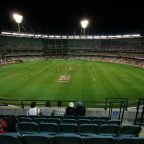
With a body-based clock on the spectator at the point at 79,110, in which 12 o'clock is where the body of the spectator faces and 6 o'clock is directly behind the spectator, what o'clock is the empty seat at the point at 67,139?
The empty seat is roughly at 6 o'clock from the spectator.

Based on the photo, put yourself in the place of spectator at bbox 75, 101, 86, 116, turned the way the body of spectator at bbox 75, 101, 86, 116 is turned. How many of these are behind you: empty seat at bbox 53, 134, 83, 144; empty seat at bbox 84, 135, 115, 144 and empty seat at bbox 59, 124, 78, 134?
3

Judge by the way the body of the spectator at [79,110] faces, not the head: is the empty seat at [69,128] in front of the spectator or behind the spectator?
behind

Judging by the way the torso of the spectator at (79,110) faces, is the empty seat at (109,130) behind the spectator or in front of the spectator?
behind

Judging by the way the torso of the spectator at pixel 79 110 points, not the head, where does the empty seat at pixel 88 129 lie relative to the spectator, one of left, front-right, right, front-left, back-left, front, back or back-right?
back

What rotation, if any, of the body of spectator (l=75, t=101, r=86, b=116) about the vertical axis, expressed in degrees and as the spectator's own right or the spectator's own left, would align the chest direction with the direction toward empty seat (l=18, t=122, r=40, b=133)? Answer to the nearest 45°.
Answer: approximately 135° to the spectator's own left

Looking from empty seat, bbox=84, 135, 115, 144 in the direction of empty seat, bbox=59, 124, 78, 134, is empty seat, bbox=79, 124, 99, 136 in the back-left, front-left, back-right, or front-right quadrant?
front-right

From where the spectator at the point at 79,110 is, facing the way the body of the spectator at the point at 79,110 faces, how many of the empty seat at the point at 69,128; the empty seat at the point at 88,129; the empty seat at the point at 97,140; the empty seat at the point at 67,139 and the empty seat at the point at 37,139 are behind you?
5

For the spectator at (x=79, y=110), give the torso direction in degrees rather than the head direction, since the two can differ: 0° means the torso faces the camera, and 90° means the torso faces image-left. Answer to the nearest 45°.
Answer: approximately 180°

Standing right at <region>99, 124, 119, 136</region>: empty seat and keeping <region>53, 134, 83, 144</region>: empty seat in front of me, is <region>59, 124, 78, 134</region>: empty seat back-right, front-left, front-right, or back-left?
front-right

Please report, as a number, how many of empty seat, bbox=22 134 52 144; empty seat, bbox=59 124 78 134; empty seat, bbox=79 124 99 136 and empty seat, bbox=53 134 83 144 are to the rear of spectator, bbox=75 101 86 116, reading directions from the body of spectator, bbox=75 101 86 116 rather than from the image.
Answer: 4

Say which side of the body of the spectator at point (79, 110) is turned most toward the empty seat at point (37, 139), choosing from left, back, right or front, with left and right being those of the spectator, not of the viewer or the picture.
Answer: back

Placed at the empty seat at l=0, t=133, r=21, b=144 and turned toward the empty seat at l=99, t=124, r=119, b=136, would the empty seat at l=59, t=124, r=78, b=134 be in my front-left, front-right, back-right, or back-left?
front-left
